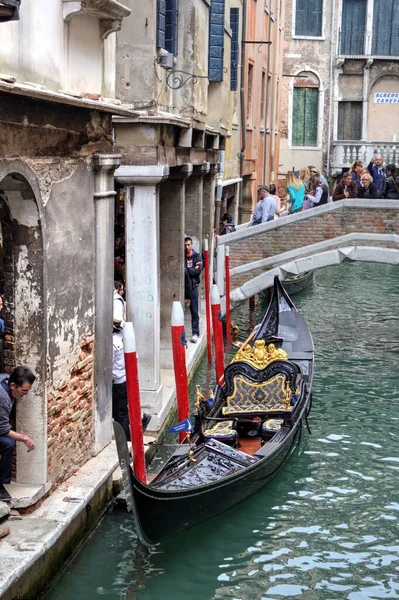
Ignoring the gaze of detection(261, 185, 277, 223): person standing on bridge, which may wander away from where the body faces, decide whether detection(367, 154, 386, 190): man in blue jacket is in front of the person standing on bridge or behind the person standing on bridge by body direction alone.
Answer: behind

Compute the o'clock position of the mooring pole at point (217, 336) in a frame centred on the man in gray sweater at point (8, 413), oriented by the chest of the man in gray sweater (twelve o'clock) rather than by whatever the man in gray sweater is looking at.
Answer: The mooring pole is roughly at 10 o'clock from the man in gray sweater.

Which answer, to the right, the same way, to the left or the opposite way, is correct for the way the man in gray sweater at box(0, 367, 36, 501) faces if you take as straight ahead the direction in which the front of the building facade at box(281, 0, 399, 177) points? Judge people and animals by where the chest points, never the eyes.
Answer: to the left

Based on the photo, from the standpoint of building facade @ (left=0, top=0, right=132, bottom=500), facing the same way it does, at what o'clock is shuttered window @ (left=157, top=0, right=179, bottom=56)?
The shuttered window is roughly at 8 o'clock from the building facade.

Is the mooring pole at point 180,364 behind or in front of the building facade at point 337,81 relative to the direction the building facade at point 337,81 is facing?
in front

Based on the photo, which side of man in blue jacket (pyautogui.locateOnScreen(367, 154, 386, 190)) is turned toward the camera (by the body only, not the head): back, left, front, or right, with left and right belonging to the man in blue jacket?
front

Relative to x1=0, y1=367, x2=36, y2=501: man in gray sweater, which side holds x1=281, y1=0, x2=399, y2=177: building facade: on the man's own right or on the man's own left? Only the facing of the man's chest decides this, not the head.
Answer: on the man's own left

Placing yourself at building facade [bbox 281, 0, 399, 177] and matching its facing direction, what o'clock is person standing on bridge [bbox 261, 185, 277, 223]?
The person standing on bridge is roughly at 12 o'clock from the building facade.

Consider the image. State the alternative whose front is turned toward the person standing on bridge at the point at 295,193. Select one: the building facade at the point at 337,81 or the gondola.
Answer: the building facade

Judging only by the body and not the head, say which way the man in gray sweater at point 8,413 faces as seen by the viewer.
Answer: to the viewer's right

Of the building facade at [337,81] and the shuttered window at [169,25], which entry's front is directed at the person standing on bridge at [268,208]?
the building facade

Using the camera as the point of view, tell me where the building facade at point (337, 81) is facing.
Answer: facing the viewer

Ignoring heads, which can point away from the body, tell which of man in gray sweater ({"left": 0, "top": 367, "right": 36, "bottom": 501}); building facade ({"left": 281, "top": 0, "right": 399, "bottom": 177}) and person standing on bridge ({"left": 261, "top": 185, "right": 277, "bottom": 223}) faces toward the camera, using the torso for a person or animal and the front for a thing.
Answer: the building facade

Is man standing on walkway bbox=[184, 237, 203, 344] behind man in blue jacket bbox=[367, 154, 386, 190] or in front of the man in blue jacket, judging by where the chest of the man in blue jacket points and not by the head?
in front

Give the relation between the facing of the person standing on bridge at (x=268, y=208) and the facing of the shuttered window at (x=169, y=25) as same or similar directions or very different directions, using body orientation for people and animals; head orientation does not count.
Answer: very different directions

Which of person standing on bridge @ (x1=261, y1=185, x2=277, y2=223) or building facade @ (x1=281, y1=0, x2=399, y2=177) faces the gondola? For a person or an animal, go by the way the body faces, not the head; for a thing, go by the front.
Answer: the building facade
